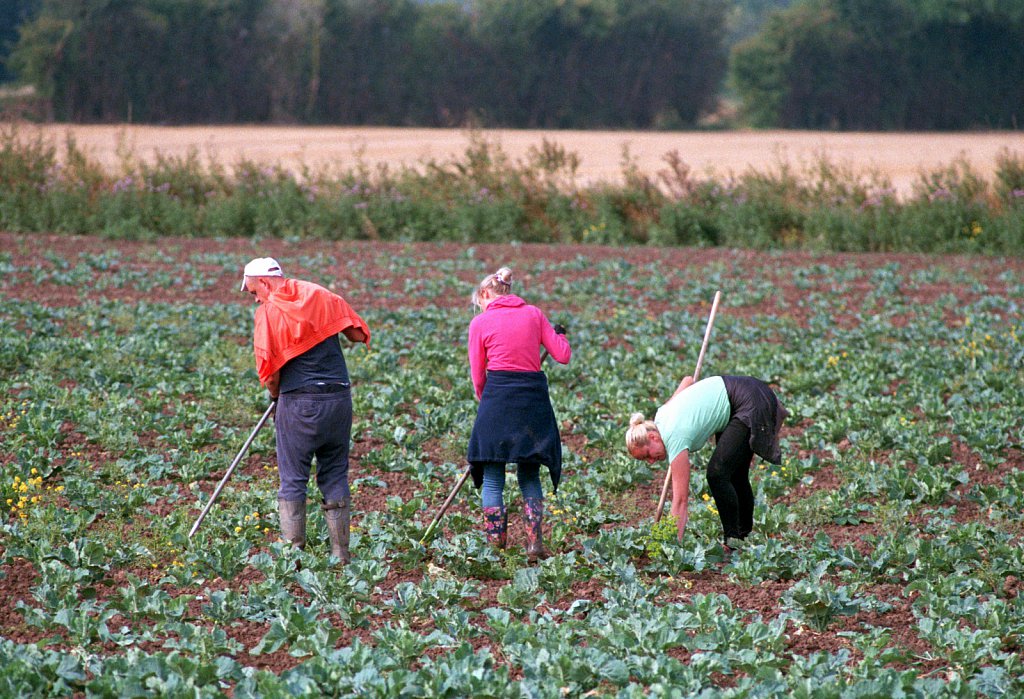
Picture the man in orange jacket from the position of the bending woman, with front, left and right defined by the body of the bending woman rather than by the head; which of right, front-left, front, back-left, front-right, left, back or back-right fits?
front

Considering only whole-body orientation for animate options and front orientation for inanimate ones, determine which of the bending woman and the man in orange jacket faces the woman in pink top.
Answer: the bending woman

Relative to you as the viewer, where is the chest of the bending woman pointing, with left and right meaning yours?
facing to the left of the viewer

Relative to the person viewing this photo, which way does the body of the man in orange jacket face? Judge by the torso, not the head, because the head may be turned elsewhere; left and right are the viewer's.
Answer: facing away from the viewer and to the left of the viewer

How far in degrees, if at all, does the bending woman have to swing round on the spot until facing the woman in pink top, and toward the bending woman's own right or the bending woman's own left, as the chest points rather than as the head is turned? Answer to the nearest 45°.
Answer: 0° — they already face them

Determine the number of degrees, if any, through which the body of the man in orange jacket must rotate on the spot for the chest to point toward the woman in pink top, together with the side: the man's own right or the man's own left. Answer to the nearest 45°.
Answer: approximately 135° to the man's own right

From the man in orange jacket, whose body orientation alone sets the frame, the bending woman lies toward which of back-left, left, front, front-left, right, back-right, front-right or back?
back-right

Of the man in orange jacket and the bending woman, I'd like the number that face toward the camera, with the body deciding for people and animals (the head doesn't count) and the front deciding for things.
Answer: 0
